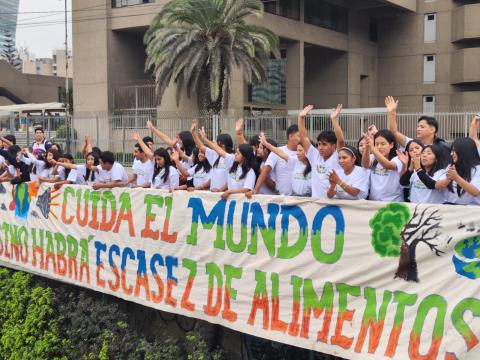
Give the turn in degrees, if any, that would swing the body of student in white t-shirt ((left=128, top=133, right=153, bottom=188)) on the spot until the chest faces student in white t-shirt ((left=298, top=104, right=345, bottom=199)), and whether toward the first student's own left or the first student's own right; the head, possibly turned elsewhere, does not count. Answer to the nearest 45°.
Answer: approximately 90° to the first student's own left

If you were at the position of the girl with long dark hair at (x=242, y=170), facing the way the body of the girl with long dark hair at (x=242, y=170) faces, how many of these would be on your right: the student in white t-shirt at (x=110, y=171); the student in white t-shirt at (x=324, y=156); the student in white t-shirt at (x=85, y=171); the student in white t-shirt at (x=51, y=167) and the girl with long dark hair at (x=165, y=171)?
4

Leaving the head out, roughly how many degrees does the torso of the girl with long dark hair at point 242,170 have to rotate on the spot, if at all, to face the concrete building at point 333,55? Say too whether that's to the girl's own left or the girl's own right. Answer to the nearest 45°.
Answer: approximately 135° to the girl's own right

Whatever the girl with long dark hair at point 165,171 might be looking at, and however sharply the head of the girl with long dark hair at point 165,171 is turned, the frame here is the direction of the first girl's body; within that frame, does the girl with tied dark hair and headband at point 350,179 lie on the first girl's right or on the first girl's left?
on the first girl's left

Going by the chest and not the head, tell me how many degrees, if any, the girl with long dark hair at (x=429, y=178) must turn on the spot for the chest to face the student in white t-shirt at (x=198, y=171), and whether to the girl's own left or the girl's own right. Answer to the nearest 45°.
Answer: approximately 90° to the girl's own right

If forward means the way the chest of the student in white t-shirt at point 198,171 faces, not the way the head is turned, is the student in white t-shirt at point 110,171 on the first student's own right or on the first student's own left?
on the first student's own right

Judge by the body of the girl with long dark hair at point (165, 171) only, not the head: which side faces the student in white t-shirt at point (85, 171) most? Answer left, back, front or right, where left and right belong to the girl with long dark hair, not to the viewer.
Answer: right

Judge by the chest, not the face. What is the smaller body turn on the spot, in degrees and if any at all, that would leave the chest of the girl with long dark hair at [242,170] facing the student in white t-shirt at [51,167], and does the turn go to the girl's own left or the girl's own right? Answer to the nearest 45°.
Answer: approximately 90° to the girl's own right

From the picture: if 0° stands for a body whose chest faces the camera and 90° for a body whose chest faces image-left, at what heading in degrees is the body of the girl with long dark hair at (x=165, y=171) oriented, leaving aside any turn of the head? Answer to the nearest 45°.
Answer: approximately 45°
